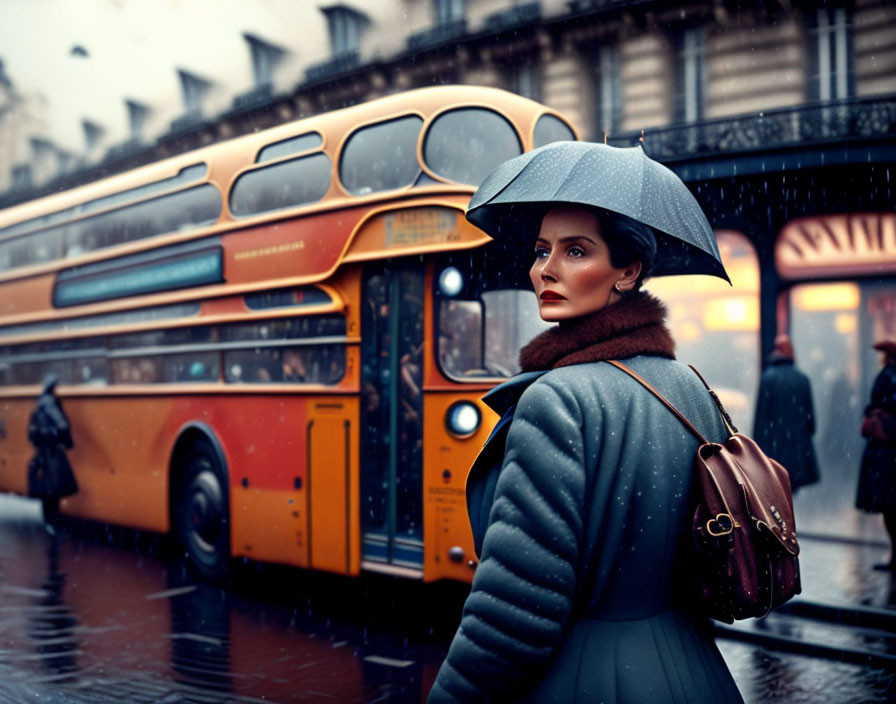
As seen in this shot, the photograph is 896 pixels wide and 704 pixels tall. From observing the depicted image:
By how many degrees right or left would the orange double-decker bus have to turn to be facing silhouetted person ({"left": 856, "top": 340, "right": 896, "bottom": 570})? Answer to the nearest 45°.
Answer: approximately 45° to its left

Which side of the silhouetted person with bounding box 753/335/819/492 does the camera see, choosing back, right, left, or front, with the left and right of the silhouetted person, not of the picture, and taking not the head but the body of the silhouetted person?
back

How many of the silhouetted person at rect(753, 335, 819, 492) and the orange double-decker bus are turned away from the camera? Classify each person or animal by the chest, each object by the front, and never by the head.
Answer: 1

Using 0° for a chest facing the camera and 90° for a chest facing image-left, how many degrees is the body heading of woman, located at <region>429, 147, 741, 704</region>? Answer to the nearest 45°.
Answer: approximately 135°

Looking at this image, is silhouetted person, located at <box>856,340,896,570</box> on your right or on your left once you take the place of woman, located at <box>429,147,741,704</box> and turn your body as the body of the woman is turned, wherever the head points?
on your right

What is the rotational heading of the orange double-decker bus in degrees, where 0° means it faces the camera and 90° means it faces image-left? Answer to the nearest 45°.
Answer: approximately 315°

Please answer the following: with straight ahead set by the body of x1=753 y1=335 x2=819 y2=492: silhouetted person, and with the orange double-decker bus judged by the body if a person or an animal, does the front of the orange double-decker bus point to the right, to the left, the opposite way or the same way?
to the right
